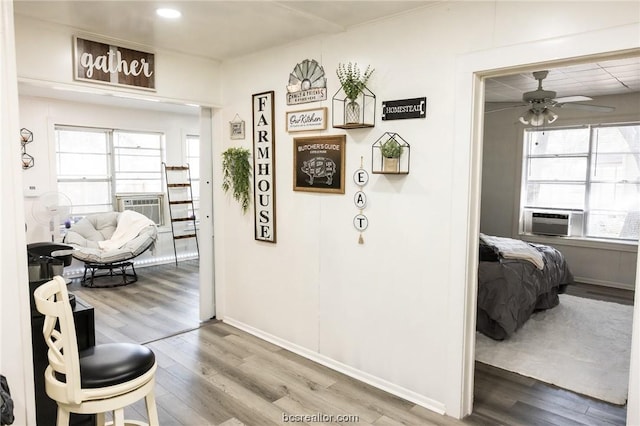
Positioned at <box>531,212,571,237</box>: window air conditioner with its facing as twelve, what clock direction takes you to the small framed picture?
The small framed picture is roughly at 1 o'clock from the window air conditioner.

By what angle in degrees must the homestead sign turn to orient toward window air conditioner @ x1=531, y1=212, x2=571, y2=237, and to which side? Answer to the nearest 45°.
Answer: approximately 180°

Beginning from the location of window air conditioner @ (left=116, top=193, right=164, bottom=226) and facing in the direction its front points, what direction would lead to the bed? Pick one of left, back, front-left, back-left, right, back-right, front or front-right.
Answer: front-left

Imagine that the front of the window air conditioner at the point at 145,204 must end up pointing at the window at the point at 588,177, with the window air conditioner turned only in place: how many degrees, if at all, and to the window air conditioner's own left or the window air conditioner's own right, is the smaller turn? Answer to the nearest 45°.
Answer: approximately 45° to the window air conditioner's own left

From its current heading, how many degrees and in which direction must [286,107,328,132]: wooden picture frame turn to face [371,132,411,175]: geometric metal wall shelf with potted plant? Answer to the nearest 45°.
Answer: approximately 90° to its left

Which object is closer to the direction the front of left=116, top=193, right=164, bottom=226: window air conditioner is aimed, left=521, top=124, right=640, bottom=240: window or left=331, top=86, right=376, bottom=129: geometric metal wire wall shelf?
the geometric metal wire wall shelf

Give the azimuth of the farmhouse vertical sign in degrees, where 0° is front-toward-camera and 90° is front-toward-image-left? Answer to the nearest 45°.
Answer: approximately 45°

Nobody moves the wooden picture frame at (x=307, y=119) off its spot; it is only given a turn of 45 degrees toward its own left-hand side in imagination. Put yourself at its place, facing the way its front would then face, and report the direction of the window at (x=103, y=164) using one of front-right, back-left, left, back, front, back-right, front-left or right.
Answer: back-right

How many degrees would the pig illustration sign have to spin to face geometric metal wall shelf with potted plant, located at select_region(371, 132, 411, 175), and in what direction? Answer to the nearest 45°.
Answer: approximately 90° to its left

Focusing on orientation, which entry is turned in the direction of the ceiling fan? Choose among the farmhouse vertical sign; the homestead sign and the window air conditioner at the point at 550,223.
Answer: the window air conditioner

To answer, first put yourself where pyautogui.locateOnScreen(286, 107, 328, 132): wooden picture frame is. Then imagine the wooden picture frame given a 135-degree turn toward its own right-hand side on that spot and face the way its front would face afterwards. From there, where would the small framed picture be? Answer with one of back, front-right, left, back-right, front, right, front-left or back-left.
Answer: front-left

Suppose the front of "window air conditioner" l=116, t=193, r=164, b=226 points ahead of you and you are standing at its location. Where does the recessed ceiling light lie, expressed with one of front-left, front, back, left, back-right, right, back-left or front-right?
front

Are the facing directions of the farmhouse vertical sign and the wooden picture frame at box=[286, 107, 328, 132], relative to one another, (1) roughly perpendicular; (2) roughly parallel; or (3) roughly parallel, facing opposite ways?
roughly parallel

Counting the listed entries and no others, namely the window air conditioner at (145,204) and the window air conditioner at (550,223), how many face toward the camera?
2

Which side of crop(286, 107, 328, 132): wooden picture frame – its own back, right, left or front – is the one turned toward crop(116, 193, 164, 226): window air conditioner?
right

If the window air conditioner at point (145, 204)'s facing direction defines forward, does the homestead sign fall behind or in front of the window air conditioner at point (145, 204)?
in front

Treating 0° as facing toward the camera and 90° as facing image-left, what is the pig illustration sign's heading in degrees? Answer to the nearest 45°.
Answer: approximately 45°

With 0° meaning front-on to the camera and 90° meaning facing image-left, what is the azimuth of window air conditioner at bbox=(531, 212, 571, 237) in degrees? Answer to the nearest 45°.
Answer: approximately 0°
